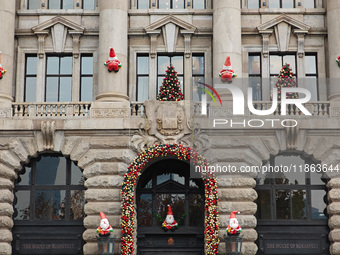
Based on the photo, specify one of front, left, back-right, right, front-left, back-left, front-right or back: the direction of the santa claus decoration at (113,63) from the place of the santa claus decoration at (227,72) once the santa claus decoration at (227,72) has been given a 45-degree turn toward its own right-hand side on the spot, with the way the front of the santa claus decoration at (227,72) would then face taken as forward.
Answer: front-right

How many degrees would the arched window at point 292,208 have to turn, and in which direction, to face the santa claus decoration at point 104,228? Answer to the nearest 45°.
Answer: approximately 45° to its right
